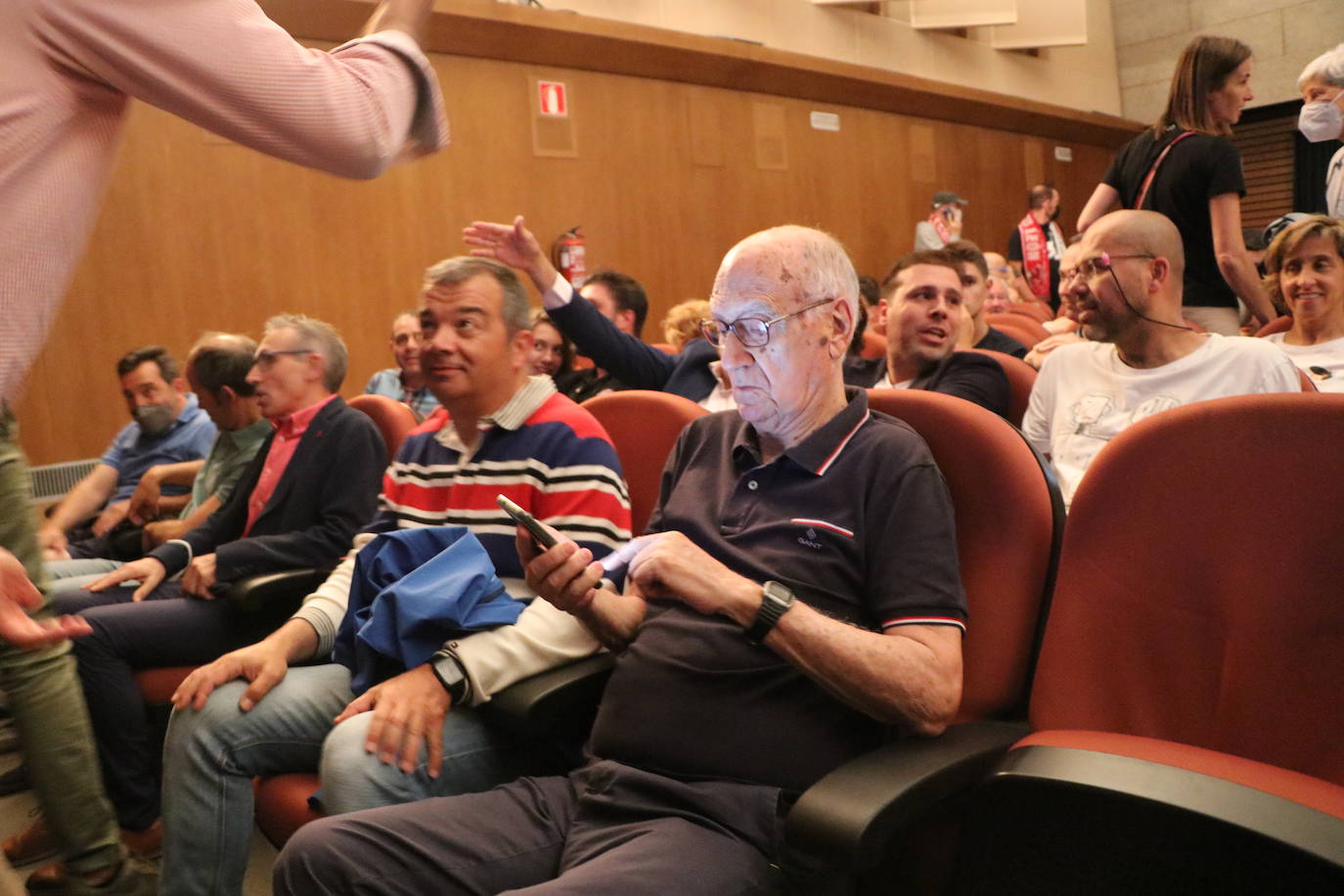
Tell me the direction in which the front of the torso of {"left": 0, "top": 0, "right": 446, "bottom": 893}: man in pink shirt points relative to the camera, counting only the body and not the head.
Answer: to the viewer's right

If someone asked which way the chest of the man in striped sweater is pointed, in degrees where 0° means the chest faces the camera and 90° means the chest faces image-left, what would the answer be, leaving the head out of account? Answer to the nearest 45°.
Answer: approximately 45°

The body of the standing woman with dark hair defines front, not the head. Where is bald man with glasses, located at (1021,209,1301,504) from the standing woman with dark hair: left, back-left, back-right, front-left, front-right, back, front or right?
back-right

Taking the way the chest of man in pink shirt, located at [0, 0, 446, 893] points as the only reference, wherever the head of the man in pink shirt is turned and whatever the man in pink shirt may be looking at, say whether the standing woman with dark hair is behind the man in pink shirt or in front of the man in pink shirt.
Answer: in front

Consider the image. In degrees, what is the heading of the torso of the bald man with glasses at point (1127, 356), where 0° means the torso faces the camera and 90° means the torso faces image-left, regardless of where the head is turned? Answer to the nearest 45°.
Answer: approximately 45°

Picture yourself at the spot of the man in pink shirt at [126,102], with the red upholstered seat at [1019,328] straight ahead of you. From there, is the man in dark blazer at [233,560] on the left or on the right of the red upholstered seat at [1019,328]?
left

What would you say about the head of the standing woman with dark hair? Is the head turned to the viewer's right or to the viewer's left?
to the viewer's right

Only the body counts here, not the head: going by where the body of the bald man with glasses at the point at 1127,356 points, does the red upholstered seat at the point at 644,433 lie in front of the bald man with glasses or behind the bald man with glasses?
in front

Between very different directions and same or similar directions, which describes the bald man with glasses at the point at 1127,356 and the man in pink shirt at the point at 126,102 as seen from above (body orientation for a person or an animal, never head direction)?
very different directions
